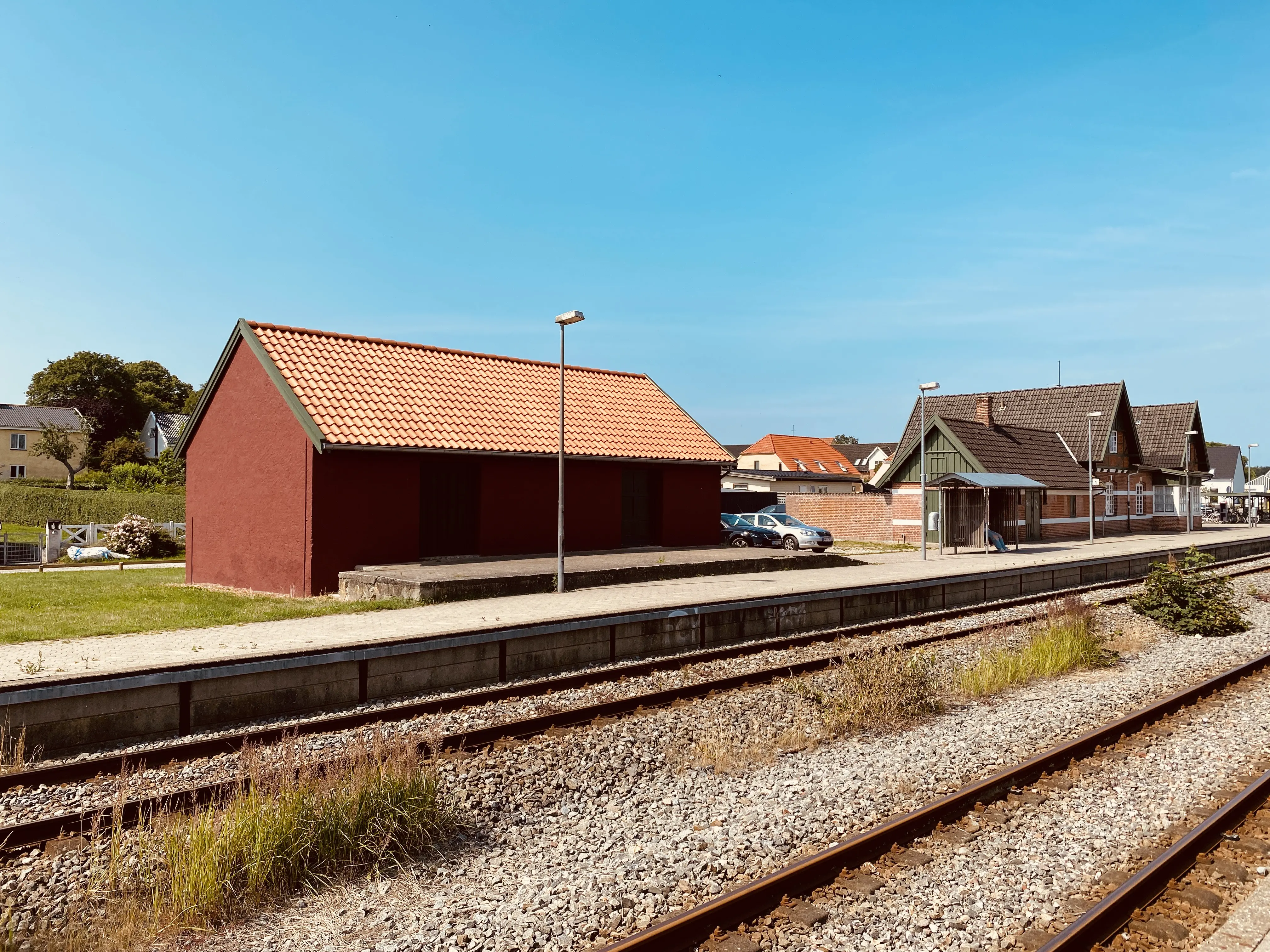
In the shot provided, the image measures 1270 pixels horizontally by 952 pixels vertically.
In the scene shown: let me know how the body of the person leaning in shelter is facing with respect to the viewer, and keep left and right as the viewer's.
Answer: facing the viewer and to the right of the viewer

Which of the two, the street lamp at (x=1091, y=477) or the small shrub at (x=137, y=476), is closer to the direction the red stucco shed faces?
the street lamp

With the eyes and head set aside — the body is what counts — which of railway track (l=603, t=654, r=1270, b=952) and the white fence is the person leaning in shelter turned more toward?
the railway track

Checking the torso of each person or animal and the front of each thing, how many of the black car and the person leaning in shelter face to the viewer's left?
0

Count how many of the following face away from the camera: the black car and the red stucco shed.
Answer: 0

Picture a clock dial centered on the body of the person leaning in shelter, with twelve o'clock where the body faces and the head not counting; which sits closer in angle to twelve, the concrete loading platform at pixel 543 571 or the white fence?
the concrete loading platform

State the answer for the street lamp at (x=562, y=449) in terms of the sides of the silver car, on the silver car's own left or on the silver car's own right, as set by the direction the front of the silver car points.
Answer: on the silver car's own right

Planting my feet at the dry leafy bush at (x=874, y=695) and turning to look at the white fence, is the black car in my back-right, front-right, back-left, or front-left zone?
front-right

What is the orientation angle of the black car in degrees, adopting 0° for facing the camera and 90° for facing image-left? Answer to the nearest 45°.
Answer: approximately 315°

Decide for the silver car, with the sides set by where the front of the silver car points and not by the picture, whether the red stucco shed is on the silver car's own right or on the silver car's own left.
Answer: on the silver car's own right

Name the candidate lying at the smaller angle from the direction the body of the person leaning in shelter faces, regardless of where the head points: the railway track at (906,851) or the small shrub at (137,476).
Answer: the railway track
